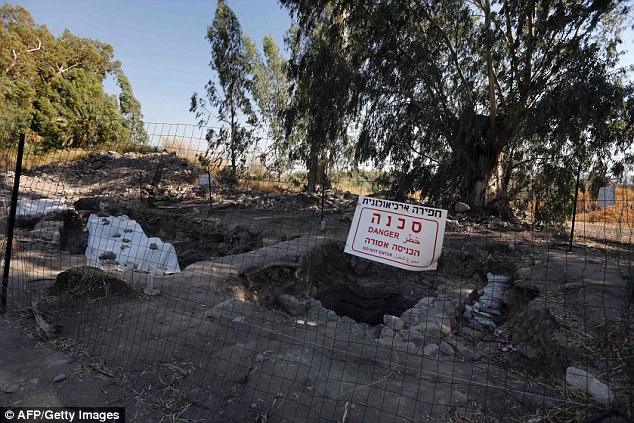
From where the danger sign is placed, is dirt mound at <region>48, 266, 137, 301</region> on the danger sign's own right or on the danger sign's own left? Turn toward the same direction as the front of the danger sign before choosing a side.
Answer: on the danger sign's own right

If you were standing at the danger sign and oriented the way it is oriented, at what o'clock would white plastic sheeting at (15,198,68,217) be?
The white plastic sheeting is roughly at 4 o'clock from the danger sign.

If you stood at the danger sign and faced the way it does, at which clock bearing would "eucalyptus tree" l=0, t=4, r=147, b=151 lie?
The eucalyptus tree is roughly at 4 o'clock from the danger sign.

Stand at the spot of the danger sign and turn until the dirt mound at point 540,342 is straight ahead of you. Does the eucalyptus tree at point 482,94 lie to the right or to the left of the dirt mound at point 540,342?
left

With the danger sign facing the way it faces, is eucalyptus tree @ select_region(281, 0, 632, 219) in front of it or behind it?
behind

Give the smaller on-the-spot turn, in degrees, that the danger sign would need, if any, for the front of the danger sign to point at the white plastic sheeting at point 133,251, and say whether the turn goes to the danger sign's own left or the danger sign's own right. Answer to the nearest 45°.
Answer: approximately 135° to the danger sign's own right

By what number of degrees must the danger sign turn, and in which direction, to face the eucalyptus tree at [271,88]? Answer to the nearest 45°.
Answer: approximately 135° to its right

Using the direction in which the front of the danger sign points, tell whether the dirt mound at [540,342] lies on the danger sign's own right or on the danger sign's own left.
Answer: on the danger sign's own left

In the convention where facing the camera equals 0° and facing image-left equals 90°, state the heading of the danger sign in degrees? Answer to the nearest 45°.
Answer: approximately 0°
